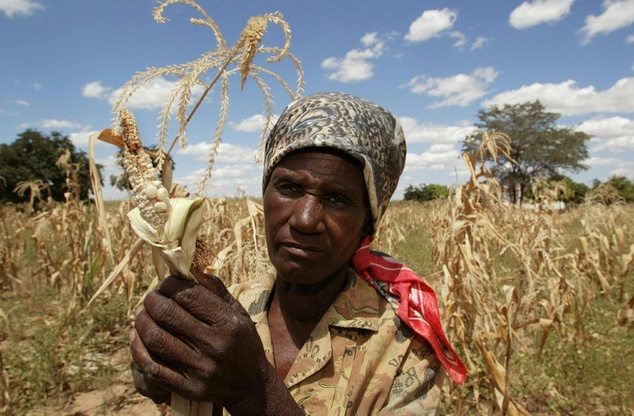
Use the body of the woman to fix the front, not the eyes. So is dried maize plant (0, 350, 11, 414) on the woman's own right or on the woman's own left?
on the woman's own right

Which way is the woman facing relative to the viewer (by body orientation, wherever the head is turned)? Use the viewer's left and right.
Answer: facing the viewer and to the left of the viewer

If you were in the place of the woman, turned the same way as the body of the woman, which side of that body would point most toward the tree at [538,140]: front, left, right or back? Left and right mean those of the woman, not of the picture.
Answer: back
